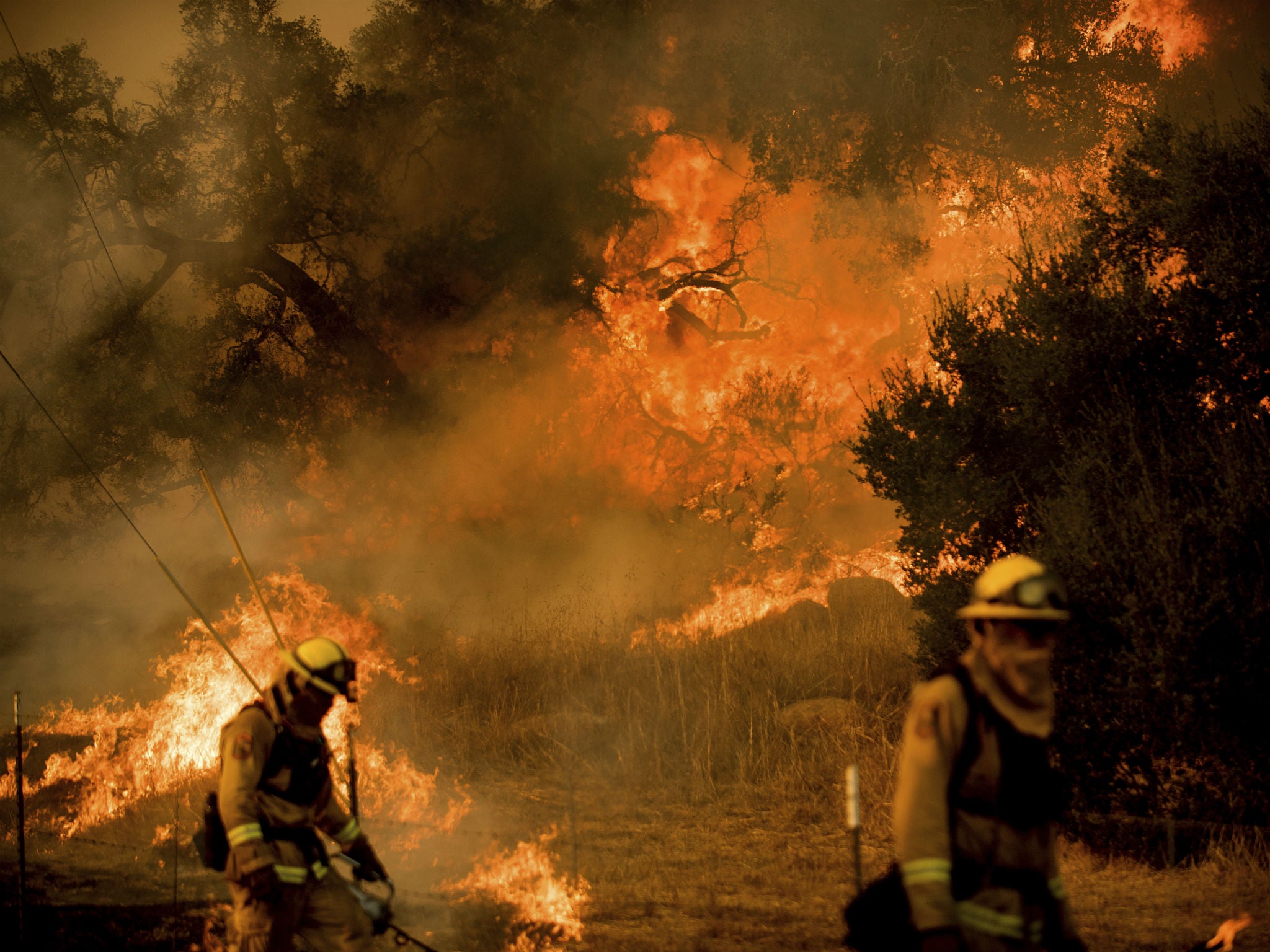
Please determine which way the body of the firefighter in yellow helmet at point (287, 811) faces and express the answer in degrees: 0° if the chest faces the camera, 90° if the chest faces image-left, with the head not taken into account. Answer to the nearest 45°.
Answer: approximately 315°

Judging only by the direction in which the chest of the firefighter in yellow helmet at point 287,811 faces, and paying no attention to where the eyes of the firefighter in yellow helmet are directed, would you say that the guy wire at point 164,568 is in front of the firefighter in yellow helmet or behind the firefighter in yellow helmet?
behind

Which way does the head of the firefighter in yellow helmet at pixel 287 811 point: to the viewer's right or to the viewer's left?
to the viewer's right

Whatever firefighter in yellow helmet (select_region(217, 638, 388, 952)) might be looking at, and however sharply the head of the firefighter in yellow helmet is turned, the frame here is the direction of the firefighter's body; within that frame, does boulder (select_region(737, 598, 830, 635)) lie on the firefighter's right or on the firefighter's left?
on the firefighter's left
